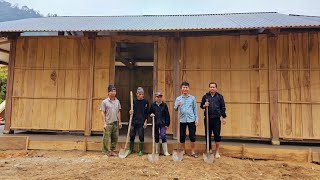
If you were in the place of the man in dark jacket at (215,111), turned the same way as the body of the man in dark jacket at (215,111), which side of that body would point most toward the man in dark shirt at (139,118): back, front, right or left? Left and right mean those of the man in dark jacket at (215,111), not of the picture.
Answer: right

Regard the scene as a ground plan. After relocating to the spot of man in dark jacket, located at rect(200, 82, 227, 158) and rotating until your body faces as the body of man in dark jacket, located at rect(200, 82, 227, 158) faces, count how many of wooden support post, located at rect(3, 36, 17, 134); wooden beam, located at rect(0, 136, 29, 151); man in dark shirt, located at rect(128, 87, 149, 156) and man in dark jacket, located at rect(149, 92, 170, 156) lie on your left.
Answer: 0

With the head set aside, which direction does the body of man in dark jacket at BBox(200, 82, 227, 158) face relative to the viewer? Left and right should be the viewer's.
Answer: facing the viewer

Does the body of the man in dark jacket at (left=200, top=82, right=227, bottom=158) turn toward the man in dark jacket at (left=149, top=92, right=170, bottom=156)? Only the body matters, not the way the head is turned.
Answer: no

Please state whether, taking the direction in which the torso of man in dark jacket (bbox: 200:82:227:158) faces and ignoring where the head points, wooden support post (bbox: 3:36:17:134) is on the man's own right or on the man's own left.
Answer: on the man's own right

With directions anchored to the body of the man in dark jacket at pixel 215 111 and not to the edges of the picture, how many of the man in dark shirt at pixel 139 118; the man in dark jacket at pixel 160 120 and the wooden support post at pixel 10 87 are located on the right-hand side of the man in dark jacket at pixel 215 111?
3
